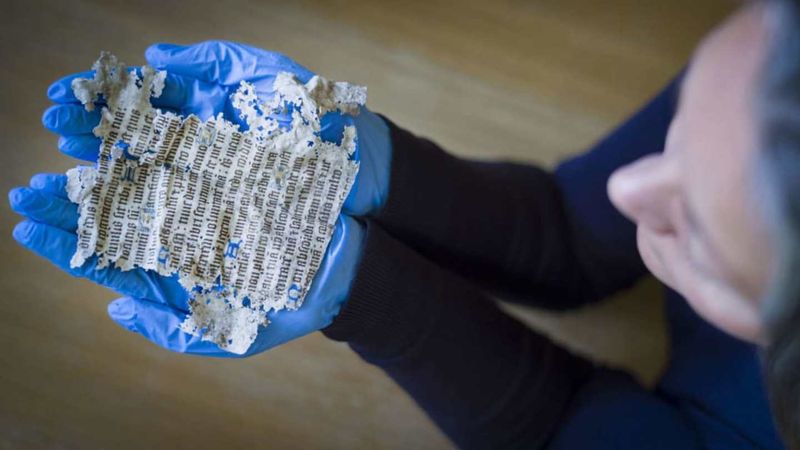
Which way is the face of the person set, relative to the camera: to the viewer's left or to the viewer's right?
to the viewer's left

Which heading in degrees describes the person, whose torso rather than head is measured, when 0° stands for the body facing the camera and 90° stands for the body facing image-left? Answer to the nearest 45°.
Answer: approximately 90°
